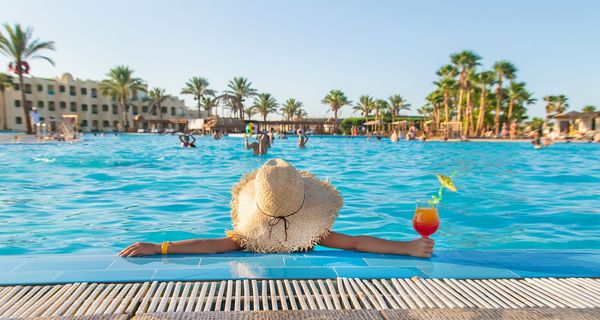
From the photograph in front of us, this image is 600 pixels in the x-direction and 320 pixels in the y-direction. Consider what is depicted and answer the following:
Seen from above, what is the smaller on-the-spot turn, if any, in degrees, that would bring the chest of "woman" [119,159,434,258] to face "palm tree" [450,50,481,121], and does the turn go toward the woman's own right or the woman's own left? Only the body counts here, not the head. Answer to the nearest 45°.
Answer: approximately 45° to the woman's own right

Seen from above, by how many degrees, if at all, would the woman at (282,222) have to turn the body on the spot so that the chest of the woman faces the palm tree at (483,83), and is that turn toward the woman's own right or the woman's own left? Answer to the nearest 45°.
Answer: approximately 45° to the woman's own right

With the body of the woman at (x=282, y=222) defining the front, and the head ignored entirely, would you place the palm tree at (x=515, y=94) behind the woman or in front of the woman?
in front

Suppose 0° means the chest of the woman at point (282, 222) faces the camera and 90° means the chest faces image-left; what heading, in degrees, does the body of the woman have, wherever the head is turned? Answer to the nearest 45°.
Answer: approximately 180°

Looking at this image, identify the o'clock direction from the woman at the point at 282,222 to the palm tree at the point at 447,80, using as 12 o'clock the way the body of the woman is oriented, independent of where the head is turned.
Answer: The palm tree is roughly at 1 o'clock from the woman.
